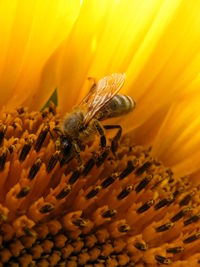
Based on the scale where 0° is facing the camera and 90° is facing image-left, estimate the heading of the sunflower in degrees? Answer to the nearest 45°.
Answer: approximately 0°
